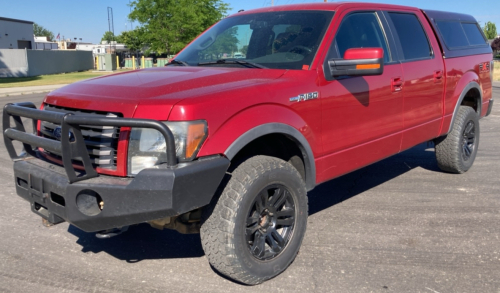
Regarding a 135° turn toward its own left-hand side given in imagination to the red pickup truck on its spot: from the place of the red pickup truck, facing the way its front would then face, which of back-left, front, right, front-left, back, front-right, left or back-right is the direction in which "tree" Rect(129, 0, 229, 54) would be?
left

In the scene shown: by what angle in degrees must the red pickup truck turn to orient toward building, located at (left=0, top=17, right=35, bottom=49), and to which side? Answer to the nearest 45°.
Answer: approximately 90° to its right

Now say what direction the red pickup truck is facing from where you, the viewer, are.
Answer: facing the viewer and to the left of the viewer
